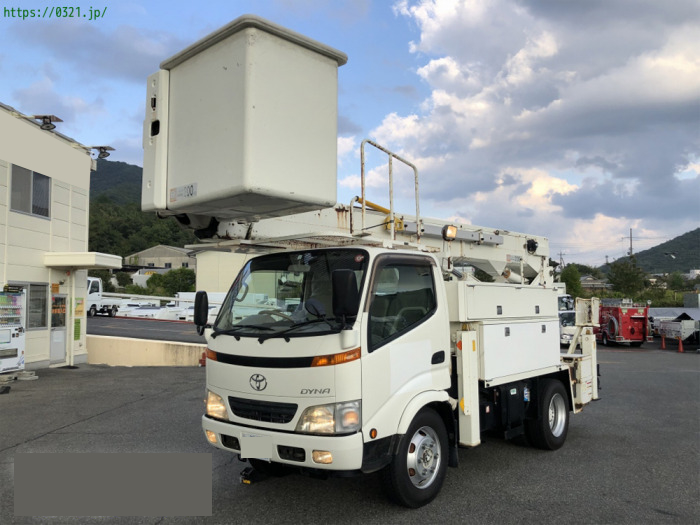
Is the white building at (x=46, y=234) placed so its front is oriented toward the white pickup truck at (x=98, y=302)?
no

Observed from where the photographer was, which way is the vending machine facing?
facing the viewer and to the right of the viewer

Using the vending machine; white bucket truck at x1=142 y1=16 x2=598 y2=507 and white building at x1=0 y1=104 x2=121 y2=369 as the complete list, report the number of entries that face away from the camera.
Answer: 0

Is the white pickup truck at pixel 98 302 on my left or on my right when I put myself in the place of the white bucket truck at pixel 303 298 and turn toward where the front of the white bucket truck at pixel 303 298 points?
on my right

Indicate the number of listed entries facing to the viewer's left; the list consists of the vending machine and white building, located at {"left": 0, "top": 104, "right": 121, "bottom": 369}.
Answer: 0

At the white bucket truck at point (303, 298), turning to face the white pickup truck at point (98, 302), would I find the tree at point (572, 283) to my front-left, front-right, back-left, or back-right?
front-right

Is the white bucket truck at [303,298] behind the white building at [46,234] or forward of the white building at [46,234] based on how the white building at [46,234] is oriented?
forward

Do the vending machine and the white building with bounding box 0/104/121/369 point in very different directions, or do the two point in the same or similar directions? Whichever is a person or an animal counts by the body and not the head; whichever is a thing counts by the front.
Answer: same or similar directions

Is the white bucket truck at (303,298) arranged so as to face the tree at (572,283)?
no

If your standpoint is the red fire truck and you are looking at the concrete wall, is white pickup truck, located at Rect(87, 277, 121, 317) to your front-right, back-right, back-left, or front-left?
front-right

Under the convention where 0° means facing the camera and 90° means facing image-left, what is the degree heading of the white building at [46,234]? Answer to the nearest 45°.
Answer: approximately 315°

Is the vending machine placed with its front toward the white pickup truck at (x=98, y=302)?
no

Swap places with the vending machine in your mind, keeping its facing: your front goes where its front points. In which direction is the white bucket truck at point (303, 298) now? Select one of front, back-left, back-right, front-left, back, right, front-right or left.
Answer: front-right

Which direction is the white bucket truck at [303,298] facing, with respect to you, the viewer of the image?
facing the viewer and to the left of the viewer
